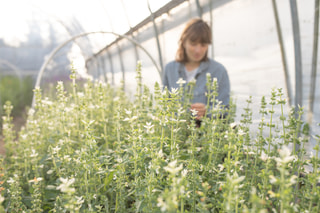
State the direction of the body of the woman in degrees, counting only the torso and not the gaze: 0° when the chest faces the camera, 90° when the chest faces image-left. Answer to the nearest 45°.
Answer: approximately 0°
